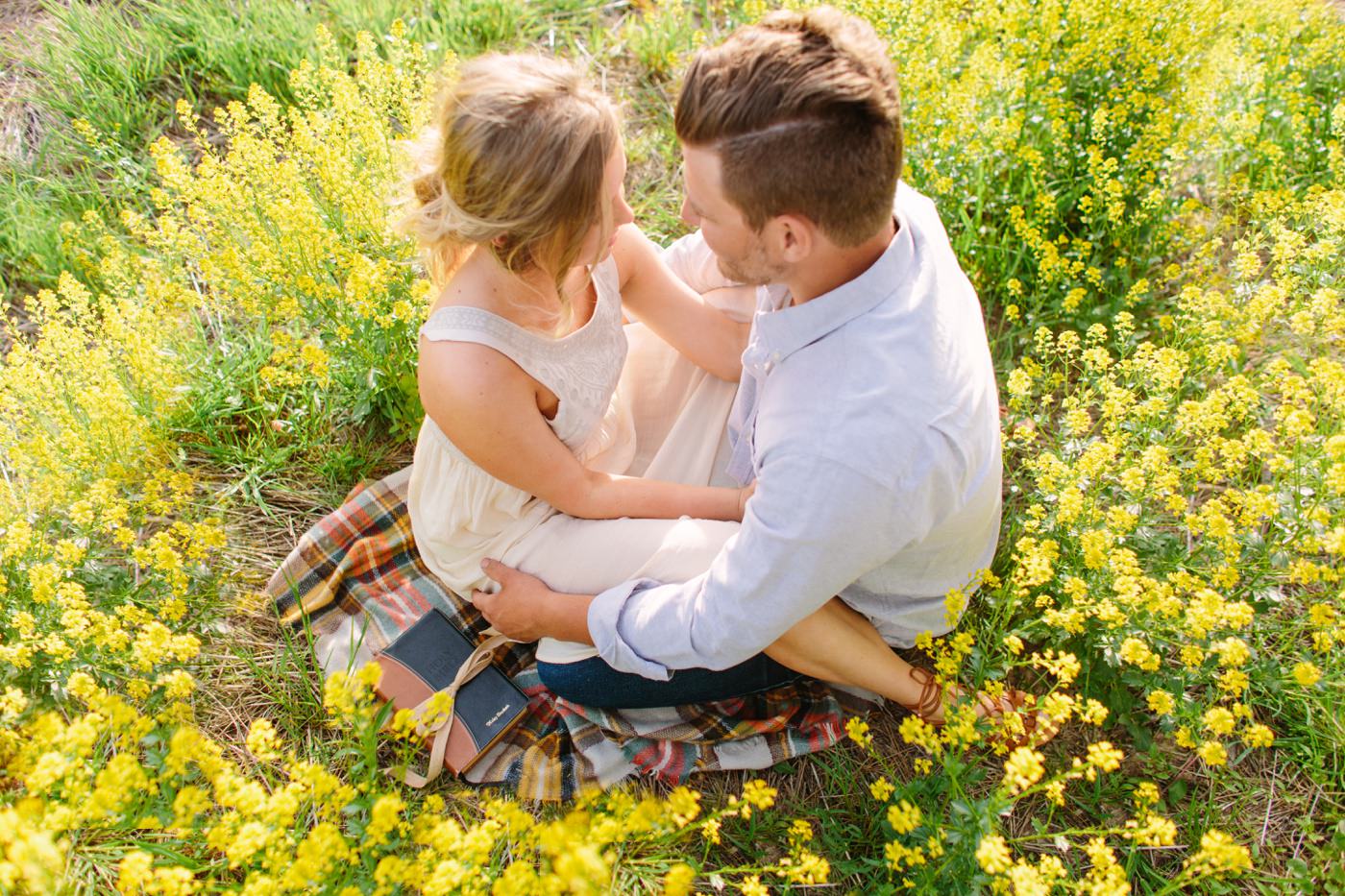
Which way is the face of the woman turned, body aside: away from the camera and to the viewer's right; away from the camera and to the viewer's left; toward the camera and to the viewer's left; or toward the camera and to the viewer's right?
away from the camera and to the viewer's right

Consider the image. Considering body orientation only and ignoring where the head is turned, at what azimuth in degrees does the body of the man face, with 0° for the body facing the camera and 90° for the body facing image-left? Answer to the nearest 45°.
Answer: approximately 90°
